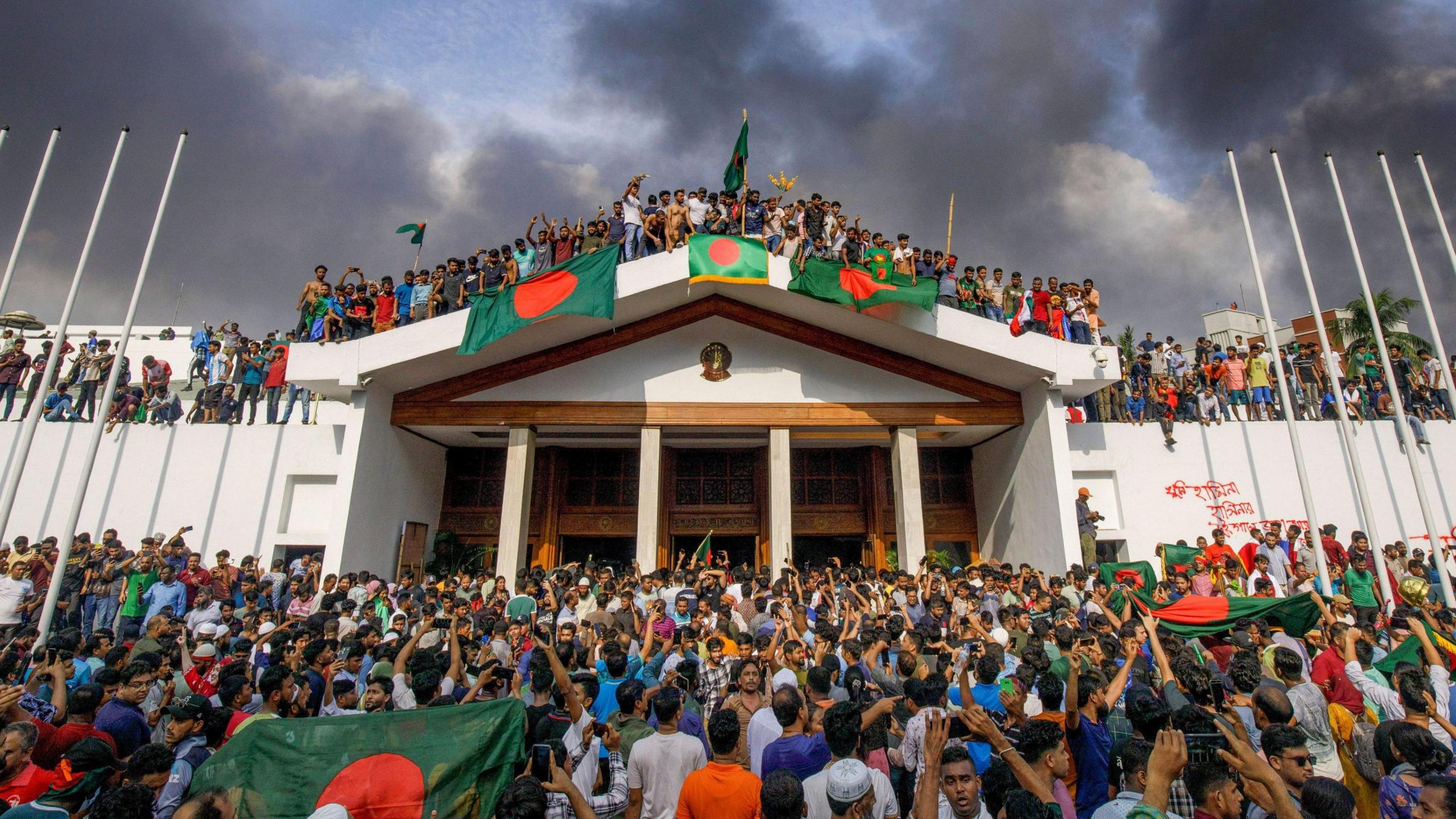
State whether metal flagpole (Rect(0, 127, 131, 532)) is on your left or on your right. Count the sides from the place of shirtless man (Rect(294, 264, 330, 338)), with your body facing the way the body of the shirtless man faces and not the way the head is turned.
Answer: on your right

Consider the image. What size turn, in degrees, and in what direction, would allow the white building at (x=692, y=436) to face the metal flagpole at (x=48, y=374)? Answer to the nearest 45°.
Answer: approximately 90° to its right

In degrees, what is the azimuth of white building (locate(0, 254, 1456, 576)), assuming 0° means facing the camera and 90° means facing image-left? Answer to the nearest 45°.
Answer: approximately 0°
